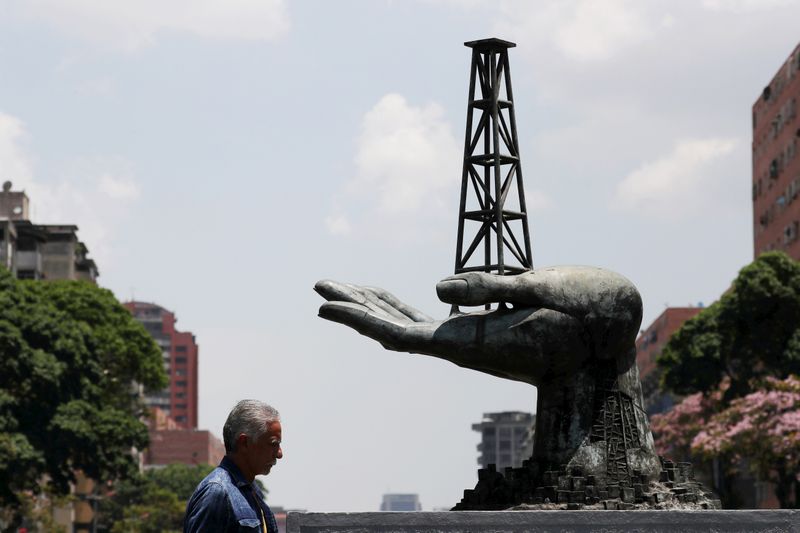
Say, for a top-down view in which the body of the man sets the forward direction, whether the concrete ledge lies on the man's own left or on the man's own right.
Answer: on the man's own left

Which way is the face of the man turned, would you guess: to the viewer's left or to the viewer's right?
to the viewer's right

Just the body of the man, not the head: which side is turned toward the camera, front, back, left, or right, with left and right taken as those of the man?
right

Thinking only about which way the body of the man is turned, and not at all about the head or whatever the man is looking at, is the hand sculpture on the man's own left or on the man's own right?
on the man's own left
